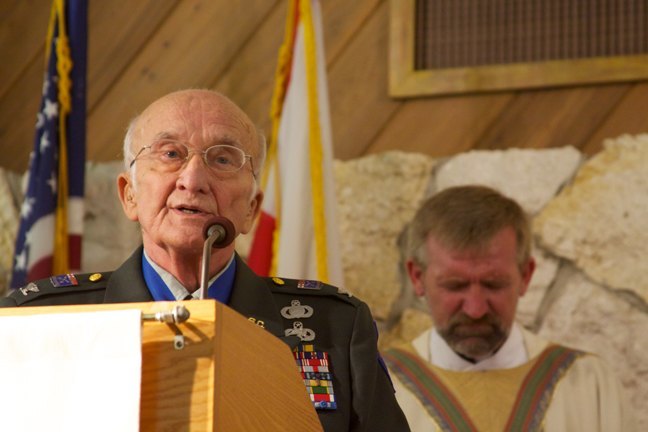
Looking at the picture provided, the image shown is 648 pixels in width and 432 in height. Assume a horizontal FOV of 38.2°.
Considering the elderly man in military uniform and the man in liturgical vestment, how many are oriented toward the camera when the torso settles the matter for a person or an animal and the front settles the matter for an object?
2

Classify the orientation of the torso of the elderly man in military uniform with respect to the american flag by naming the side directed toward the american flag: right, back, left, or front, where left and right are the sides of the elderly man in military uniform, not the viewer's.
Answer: back

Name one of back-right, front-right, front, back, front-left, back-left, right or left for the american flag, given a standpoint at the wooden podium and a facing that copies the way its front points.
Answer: back-right

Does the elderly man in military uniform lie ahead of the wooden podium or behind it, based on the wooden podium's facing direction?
behind

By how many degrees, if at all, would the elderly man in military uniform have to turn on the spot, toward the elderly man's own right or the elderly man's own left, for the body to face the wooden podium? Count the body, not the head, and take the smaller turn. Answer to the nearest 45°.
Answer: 0° — they already face it

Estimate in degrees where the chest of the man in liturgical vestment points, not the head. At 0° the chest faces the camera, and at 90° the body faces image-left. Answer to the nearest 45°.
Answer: approximately 0°

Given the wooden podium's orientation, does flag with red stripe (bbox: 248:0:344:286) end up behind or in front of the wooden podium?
behind

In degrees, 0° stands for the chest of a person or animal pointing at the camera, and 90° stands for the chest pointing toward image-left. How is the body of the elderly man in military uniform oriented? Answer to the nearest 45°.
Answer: approximately 0°

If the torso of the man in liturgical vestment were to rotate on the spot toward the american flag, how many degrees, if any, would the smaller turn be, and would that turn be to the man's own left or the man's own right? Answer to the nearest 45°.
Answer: approximately 90° to the man's own right
